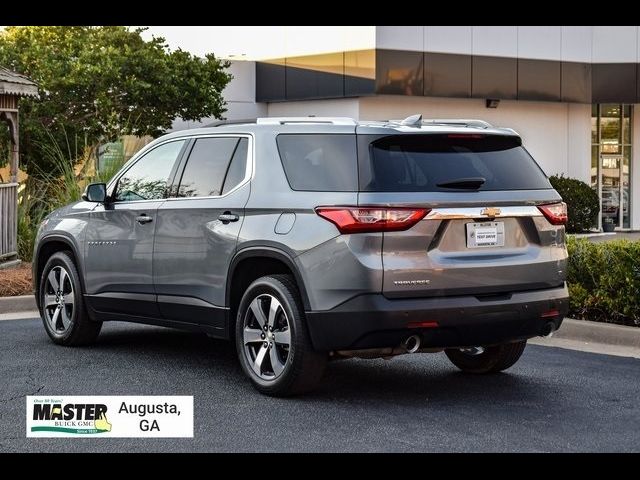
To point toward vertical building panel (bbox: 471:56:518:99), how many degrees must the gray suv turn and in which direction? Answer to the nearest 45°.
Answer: approximately 45° to its right

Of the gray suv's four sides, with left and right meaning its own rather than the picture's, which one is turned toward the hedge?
right

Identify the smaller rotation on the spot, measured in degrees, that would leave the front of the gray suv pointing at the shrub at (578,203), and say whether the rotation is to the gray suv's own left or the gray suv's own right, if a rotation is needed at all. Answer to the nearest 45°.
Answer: approximately 45° to the gray suv's own right

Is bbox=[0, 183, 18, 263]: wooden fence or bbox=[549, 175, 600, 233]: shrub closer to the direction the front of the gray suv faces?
the wooden fence

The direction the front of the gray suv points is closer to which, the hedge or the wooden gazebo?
the wooden gazebo

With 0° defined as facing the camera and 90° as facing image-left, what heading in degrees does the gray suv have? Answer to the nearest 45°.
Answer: approximately 135°

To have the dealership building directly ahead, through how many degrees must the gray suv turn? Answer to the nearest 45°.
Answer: approximately 45° to its right
